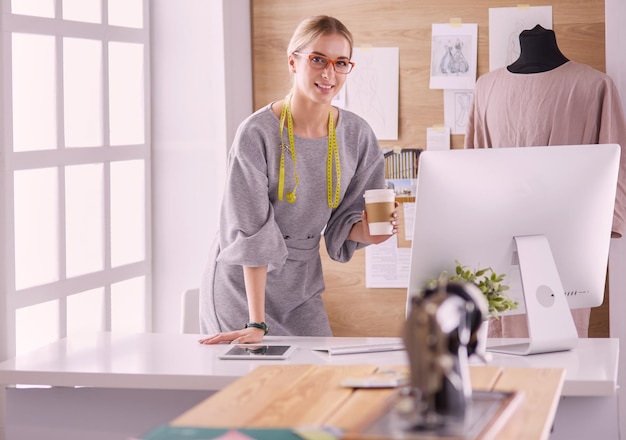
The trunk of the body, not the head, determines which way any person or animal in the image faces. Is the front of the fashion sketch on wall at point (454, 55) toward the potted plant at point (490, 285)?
yes

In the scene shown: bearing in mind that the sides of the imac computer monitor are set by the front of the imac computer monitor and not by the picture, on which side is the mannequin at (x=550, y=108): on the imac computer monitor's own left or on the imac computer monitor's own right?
on the imac computer monitor's own right

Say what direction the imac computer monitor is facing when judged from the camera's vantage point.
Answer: facing away from the viewer and to the left of the viewer

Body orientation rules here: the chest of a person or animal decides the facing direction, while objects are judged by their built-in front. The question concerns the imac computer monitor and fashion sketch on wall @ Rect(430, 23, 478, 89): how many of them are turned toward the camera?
1

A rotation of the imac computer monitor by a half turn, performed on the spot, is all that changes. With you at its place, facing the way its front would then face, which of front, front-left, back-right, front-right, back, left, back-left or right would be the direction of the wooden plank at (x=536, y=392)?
front-right

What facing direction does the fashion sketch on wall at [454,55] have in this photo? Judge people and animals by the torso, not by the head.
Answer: toward the camera

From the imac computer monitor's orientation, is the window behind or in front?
in front

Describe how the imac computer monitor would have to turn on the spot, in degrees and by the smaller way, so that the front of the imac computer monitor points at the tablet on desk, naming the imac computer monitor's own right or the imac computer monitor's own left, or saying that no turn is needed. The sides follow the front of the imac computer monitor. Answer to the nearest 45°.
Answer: approximately 45° to the imac computer monitor's own left

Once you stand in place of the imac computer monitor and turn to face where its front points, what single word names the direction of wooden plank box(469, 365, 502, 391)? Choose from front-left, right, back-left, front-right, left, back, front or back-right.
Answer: back-left

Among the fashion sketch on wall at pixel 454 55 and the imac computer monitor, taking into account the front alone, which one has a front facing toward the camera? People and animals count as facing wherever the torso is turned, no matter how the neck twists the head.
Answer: the fashion sketch on wall

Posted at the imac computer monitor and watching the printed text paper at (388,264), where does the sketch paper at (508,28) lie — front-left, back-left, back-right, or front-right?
front-right

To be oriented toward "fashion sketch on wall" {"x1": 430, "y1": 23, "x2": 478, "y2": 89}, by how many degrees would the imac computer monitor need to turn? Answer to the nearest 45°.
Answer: approximately 45° to its right

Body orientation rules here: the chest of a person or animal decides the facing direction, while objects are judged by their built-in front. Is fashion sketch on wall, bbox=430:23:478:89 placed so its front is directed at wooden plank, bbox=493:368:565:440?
yes

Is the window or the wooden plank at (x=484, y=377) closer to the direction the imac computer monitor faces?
the window

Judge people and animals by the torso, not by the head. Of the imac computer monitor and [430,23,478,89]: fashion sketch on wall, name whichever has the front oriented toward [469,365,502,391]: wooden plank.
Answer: the fashion sketch on wall

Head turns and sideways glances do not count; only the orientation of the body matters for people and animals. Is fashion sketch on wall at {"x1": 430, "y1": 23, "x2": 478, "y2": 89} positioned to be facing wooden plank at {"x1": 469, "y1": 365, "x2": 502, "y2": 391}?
yes
